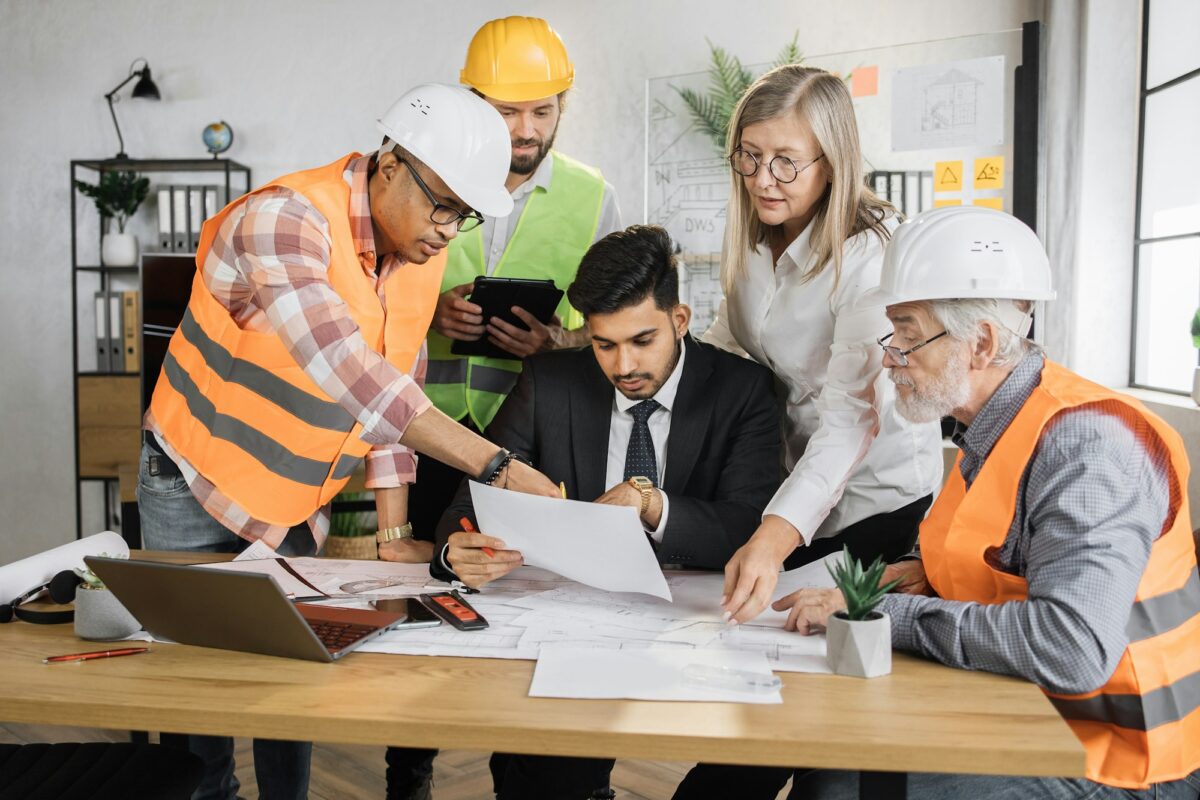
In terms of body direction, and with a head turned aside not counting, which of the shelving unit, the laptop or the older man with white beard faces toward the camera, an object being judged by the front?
the shelving unit

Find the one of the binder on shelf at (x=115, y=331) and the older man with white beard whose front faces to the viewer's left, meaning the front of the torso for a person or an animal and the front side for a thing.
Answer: the older man with white beard

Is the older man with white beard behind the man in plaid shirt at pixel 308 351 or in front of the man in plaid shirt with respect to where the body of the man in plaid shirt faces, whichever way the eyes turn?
in front

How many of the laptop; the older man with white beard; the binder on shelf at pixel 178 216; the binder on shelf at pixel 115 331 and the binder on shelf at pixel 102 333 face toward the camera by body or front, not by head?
3

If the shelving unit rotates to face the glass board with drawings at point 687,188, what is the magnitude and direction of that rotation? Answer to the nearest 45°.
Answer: approximately 45° to its left

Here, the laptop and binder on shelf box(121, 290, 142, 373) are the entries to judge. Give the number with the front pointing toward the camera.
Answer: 1

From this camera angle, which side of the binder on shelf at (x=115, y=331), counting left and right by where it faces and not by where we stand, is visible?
front

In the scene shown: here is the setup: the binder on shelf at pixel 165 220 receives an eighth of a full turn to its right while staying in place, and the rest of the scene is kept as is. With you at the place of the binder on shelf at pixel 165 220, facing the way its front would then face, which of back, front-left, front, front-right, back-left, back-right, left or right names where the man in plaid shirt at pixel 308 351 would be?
front-left

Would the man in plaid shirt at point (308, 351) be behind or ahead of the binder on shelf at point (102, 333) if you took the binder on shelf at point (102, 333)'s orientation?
ahead

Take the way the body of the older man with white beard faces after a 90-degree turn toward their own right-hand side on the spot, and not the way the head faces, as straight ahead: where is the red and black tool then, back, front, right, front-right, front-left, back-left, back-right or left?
left

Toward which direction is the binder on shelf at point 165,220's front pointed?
toward the camera

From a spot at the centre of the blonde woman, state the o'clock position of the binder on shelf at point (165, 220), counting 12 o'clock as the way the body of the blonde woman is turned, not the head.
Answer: The binder on shelf is roughly at 3 o'clock from the blonde woman.

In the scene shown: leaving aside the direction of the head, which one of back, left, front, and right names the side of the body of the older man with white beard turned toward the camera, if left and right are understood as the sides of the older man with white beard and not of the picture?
left

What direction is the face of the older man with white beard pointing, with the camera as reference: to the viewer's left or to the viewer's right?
to the viewer's left

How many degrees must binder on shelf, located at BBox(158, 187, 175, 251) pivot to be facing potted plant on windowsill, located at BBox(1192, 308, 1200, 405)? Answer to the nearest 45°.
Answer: approximately 45° to its left
